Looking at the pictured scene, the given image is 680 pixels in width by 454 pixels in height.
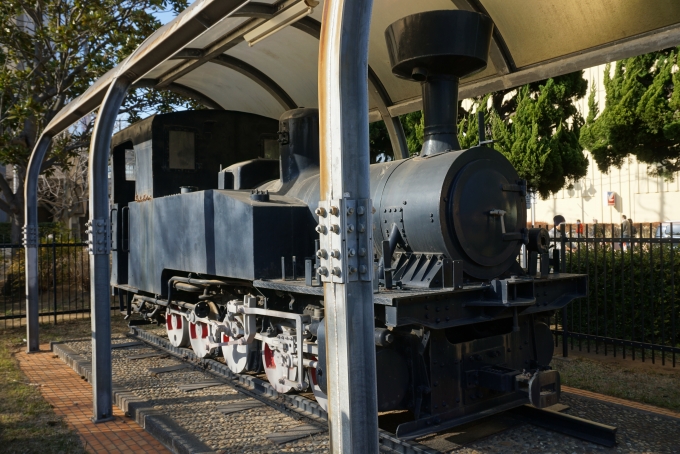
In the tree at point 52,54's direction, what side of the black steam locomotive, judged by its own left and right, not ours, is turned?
back

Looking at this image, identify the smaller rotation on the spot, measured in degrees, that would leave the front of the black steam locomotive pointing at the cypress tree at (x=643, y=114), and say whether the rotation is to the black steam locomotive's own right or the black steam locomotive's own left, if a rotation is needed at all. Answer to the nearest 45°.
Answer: approximately 90° to the black steam locomotive's own left

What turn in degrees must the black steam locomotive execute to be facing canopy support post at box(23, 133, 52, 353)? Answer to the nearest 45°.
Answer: approximately 180°

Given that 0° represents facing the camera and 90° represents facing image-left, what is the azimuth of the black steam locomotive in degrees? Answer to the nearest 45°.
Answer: approximately 315°

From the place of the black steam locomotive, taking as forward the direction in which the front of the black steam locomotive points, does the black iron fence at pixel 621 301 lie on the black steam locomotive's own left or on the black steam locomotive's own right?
on the black steam locomotive's own left

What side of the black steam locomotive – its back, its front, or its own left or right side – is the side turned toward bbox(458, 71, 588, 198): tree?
left

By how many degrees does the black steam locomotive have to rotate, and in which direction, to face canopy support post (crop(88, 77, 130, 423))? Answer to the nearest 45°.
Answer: approximately 135° to its right
